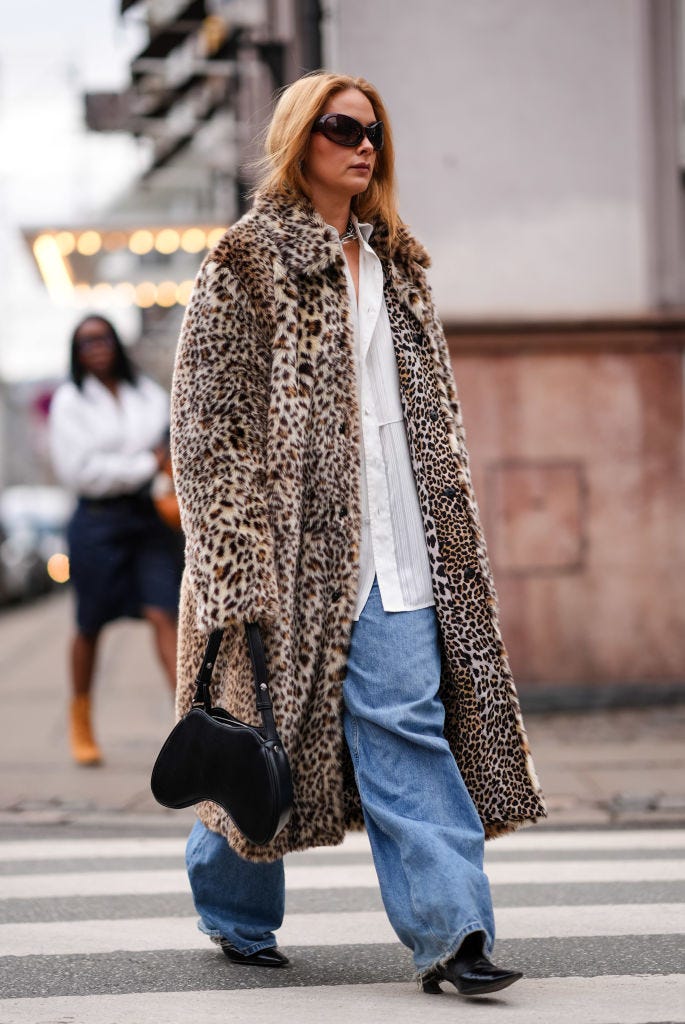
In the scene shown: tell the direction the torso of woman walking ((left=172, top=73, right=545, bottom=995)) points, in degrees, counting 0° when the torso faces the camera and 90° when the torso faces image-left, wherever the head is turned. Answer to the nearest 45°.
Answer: approximately 315°

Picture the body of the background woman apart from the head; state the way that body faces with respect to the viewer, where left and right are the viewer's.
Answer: facing the viewer

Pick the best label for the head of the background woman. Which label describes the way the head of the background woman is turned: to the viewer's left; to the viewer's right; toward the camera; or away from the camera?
toward the camera

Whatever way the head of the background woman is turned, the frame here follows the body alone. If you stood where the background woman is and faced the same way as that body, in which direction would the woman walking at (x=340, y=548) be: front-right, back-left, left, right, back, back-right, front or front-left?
front

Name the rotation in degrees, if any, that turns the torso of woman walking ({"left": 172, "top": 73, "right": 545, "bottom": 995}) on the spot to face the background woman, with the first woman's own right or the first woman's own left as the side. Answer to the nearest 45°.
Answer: approximately 135° to the first woman's own left

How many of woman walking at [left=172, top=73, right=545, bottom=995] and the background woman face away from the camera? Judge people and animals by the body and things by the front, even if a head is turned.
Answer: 0
